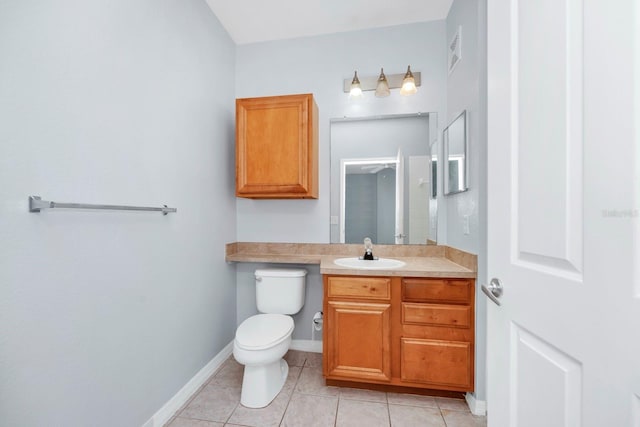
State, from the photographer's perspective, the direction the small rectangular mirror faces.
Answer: facing to the left of the viewer

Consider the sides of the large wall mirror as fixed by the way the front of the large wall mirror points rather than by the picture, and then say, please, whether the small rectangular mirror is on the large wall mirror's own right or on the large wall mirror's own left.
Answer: on the large wall mirror's own left

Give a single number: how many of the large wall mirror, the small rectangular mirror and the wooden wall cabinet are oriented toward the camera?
2

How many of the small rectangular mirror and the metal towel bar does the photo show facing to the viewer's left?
1

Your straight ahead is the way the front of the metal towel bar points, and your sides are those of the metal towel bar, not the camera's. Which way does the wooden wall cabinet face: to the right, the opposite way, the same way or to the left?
to the right

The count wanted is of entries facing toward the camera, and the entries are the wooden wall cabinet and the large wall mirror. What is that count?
2

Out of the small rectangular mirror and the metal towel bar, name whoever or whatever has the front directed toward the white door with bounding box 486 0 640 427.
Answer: the metal towel bar

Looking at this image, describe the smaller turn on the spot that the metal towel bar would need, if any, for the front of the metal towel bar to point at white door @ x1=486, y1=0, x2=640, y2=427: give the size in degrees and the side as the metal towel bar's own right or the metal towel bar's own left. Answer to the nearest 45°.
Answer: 0° — it already faces it

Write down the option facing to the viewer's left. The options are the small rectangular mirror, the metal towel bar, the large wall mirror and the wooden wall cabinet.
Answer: the small rectangular mirror

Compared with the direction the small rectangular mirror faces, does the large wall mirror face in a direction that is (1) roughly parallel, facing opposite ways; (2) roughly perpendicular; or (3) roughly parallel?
roughly perpendicular
